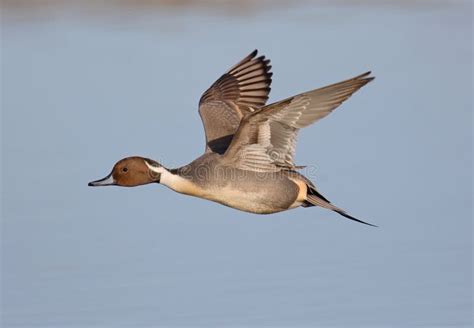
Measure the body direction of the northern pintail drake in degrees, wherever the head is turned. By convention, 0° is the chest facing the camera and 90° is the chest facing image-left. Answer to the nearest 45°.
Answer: approximately 90°
